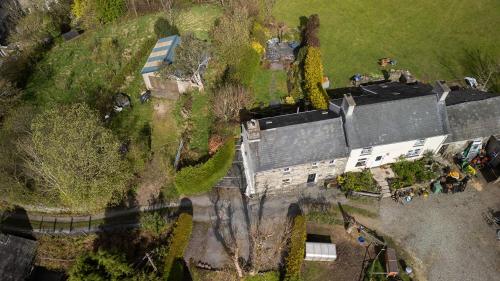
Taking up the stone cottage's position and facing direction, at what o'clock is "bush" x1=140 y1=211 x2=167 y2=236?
The bush is roughly at 2 o'clock from the stone cottage.

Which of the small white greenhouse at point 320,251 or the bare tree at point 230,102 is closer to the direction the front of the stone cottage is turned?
the small white greenhouse

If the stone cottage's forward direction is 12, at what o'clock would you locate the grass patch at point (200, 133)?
The grass patch is roughly at 3 o'clock from the stone cottage.

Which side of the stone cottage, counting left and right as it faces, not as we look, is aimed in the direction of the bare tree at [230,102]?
right

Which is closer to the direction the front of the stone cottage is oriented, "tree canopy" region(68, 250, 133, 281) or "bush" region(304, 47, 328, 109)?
the tree canopy

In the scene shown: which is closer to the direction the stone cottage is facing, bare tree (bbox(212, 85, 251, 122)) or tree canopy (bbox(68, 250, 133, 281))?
the tree canopy

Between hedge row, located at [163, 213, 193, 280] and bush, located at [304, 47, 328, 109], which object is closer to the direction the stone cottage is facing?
the hedge row

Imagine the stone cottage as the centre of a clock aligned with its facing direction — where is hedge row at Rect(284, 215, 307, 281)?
The hedge row is roughly at 1 o'clock from the stone cottage.

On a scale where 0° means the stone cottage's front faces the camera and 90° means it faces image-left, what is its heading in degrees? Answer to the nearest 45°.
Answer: approximately 0°
